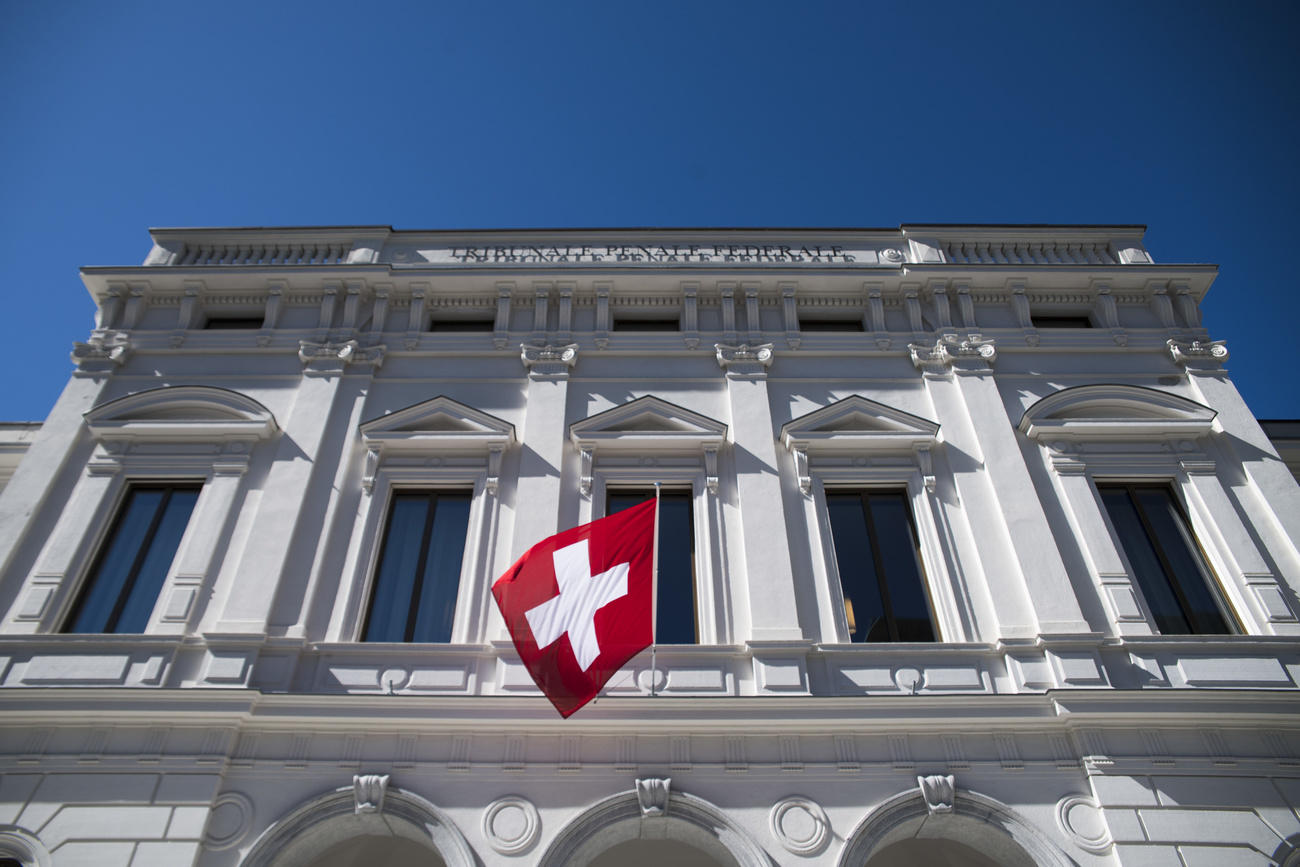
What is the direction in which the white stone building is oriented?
toward the camera
